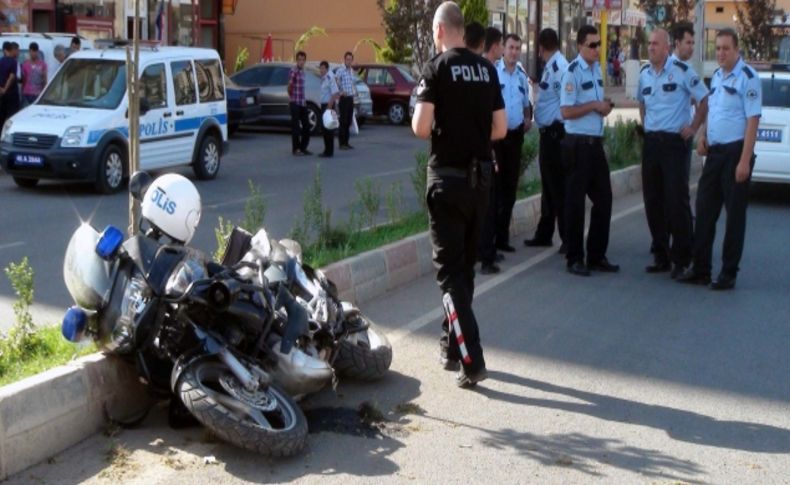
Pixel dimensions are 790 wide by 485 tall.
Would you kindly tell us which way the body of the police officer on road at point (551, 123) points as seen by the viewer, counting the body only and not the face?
to the viewer's left

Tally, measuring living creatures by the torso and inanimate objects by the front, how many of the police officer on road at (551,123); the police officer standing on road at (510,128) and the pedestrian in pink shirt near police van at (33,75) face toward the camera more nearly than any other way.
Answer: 2

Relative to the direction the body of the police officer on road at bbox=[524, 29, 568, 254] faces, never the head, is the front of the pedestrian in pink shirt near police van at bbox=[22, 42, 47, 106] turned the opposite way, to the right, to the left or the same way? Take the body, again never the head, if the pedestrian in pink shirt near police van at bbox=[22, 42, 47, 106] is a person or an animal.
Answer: to the left

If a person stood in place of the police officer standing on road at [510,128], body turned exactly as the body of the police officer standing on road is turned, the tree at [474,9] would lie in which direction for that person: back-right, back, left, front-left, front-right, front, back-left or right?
back

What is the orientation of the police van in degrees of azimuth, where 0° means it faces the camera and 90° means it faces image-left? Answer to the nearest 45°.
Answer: approximately 45°

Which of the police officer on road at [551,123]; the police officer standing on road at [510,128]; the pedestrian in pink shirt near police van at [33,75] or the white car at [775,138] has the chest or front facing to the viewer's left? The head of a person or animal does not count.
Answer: the police officer on road at [551,123]

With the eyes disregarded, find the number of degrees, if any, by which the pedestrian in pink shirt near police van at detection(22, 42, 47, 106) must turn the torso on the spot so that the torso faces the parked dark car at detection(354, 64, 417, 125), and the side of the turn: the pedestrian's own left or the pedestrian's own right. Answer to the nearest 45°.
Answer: approximately 135° to the pedestrian's own left

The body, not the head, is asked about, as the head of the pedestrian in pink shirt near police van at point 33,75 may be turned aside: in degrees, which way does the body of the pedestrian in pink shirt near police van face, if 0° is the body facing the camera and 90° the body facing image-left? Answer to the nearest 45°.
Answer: approximately 0°
